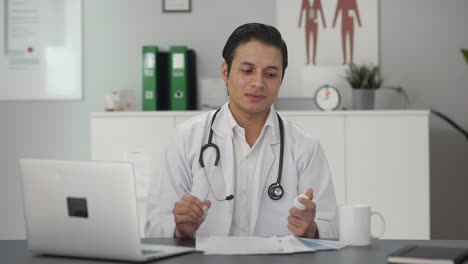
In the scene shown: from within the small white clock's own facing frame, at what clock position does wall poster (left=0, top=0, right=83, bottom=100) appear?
The wall poster is roughly at 3 o'clock from the small white clock.

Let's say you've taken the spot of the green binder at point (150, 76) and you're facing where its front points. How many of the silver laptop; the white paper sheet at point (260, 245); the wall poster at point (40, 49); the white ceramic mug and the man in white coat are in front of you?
4

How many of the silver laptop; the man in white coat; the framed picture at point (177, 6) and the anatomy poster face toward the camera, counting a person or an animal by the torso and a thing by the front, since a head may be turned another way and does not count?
3

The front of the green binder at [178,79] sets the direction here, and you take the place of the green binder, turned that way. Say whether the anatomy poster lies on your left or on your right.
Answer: on your left

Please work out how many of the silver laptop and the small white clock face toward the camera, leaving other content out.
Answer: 1

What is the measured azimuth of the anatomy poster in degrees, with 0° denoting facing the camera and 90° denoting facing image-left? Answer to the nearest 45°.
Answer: approximately 0°

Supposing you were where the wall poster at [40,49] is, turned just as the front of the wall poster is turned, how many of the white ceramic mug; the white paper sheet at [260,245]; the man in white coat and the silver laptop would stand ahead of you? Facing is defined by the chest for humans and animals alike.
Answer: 4

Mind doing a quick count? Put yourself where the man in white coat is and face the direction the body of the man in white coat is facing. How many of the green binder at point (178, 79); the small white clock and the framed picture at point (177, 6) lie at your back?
3

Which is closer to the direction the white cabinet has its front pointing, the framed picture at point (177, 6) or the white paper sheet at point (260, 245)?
the white paper sheet

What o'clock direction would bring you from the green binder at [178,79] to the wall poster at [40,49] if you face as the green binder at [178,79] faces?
The wall poster is roughly at 4 o'clock from the green binder.

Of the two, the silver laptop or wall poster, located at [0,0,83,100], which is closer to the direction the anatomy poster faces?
the silver laptop

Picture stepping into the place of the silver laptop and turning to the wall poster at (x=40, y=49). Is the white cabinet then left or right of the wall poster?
right
